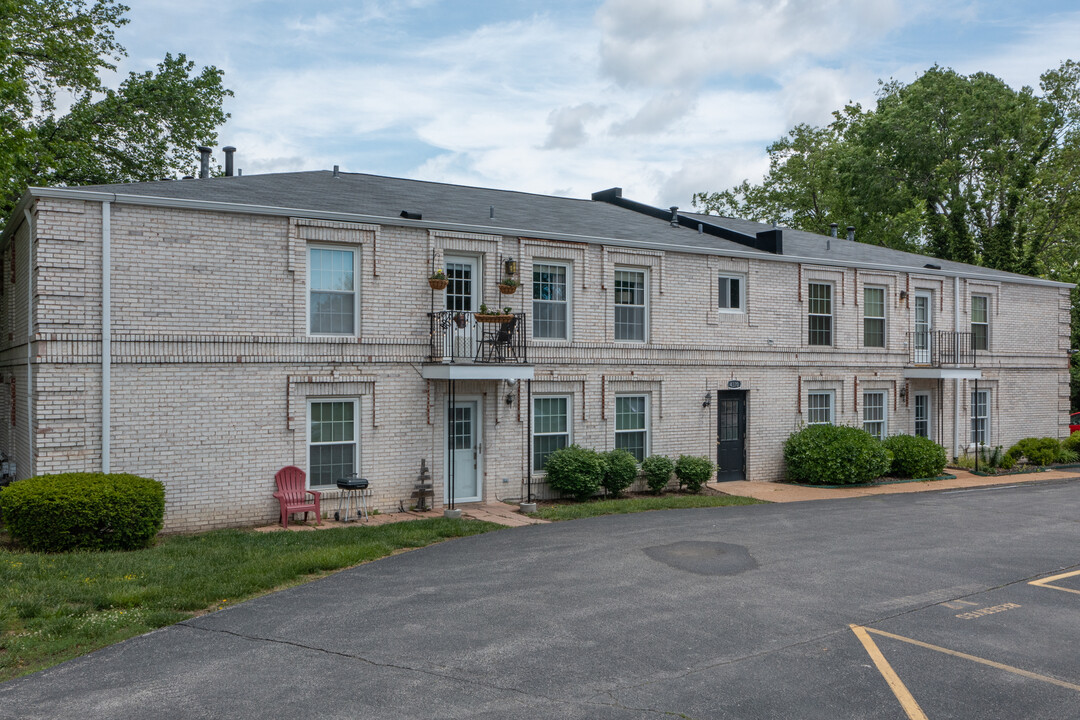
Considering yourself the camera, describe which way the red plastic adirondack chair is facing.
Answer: facing the viewer and to the right of the viewer

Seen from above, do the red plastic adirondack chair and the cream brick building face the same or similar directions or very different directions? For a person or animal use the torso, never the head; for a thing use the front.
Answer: same or similar directions

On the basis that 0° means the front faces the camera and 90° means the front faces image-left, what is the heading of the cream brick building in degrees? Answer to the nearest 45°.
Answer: approximately 315°

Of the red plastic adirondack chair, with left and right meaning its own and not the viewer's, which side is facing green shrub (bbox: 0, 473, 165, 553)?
right

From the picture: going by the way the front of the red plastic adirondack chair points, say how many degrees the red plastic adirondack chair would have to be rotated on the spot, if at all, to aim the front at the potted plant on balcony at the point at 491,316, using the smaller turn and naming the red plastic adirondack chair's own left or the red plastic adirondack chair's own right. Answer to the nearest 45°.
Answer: approximately 45° to the red plastic adirondack chair's own left

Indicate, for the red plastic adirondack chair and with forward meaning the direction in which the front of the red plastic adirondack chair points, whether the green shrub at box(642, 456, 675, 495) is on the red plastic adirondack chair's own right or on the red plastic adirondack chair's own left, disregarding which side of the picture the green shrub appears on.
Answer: on the red plastic adirondack chair's own left

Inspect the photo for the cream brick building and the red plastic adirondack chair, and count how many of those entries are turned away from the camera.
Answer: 0
